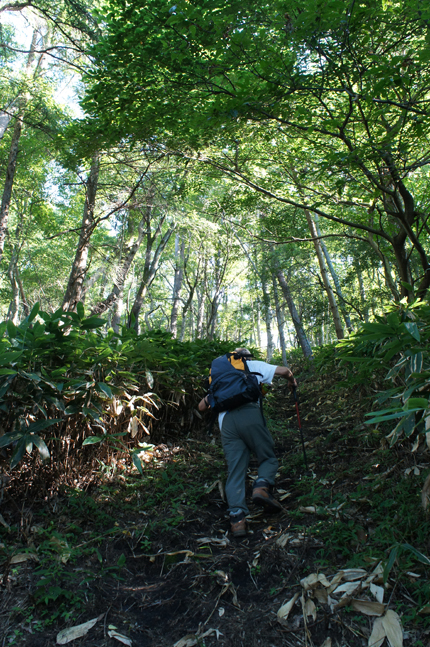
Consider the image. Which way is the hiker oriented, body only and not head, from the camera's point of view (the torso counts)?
away from the camera

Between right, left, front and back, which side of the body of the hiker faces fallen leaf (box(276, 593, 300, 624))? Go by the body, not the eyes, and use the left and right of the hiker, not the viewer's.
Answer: back

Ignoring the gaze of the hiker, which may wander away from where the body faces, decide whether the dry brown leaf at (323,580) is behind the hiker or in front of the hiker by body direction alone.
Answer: behind

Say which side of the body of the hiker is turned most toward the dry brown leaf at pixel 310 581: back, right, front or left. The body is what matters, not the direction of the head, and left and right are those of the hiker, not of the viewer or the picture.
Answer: back

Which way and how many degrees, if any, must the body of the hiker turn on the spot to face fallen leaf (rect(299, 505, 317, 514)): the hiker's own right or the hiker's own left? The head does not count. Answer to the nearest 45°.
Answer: approximately 135° to the hiker's own right

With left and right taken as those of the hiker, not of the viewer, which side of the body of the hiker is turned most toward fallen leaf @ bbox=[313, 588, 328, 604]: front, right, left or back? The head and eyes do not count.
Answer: back

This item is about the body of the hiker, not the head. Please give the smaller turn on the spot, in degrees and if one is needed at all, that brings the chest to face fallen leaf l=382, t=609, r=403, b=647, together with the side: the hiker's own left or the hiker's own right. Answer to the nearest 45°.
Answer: approximately 180°
